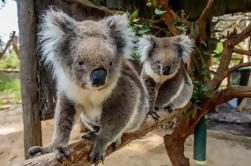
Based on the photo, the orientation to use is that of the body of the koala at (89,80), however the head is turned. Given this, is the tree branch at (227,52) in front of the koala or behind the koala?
behind

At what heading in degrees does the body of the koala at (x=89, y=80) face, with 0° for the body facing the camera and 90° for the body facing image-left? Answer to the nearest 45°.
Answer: approximately 45°

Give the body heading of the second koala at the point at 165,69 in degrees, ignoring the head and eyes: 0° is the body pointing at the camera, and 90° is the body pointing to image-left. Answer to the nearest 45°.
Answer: approximately 45°

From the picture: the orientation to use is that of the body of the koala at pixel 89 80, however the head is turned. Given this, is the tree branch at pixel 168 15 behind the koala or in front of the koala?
behind

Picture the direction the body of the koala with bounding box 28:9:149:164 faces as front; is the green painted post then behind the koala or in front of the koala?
behind

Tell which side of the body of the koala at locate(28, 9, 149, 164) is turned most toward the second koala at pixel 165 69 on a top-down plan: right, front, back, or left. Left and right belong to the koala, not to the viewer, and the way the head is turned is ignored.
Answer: back
